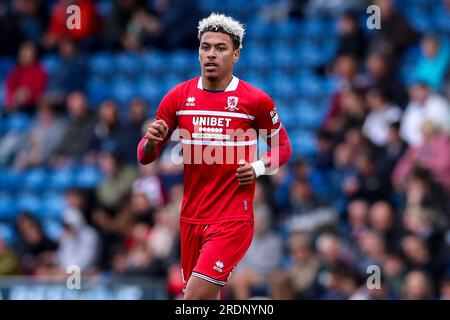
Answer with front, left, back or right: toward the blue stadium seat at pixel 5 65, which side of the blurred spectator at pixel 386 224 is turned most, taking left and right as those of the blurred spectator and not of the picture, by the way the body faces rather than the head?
right

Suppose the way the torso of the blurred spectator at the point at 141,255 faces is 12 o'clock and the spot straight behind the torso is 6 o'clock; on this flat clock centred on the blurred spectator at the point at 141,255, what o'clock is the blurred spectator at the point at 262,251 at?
the blurred spectator at the point at 262,251 is roughly at 10 o'clock from the blurred spectator at the point at 141,255.

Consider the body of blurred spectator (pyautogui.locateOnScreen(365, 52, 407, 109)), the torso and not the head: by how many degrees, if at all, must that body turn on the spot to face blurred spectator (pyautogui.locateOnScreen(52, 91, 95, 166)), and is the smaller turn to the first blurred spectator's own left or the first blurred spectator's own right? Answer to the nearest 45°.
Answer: approximately 45° to the first blurred spectator's own right

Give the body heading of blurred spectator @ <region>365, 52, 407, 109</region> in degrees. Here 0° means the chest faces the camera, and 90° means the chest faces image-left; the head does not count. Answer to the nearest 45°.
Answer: approximately 45°

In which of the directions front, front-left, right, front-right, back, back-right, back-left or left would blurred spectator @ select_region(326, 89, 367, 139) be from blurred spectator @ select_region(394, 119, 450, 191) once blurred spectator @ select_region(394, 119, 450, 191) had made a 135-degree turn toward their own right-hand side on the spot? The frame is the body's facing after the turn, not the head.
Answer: front-left

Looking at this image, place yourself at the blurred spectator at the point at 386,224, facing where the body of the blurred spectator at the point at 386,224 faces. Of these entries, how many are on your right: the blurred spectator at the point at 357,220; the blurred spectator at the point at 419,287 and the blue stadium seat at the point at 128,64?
2

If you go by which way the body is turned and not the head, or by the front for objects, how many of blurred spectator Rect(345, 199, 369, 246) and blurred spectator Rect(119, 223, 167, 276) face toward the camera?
2

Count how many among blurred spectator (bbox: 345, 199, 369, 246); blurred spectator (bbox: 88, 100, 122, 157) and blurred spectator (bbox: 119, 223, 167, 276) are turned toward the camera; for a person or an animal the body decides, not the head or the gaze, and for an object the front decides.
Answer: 3

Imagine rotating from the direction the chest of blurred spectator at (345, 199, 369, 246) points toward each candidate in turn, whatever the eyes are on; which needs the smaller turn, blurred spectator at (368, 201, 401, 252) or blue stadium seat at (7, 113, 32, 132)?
the blurred spectator

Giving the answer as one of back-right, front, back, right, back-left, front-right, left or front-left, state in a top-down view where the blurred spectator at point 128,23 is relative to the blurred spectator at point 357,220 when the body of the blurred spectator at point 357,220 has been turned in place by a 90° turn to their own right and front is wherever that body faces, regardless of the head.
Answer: front-right
